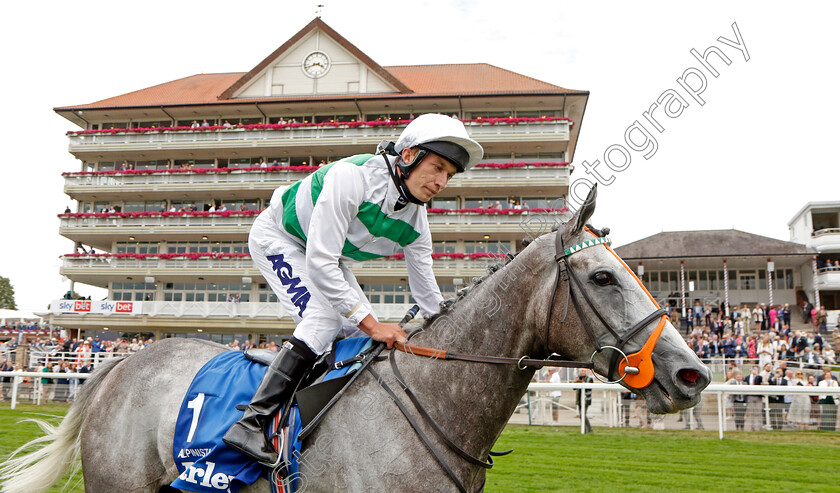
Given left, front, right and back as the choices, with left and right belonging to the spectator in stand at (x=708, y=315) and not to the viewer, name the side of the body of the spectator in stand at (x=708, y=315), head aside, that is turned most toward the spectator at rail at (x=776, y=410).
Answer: front

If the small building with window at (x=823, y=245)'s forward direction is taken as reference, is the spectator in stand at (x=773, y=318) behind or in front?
in front

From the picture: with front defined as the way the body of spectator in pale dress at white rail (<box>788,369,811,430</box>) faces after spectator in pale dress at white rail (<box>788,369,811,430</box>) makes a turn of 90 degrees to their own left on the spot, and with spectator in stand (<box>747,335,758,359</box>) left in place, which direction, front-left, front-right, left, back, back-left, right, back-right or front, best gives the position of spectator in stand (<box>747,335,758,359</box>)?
left

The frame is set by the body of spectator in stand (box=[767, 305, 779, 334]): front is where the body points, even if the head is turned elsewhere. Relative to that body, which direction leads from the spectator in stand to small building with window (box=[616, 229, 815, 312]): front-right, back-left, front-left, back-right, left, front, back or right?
back

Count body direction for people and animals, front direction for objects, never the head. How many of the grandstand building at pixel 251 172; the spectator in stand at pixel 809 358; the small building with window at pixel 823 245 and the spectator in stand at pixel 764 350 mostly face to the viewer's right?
0

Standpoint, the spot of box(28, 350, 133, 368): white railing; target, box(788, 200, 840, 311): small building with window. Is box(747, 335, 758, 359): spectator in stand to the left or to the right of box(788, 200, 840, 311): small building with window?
right

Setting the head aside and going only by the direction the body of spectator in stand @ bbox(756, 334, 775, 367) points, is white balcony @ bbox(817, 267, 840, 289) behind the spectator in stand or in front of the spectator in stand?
behind

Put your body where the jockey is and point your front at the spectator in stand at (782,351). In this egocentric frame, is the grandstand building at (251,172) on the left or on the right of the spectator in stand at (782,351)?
left

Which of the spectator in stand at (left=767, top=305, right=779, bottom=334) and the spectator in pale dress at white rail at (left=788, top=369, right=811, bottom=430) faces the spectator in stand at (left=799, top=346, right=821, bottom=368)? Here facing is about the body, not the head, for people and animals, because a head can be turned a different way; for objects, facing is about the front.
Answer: the spectator in stand at (left=767, top=305, right=779, bottom=334)

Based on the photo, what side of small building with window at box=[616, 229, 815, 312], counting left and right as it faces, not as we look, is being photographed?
front

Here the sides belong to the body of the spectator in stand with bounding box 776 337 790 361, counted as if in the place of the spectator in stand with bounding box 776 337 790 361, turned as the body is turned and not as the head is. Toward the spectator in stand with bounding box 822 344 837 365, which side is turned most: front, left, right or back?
left

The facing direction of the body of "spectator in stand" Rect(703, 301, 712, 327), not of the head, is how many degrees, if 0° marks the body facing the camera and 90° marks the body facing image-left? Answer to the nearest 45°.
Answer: approximately 0°

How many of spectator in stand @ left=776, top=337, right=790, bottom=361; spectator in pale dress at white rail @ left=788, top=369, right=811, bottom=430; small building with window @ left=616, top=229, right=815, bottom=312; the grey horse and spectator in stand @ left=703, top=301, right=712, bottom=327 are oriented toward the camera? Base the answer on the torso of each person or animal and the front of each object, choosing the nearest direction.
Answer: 4

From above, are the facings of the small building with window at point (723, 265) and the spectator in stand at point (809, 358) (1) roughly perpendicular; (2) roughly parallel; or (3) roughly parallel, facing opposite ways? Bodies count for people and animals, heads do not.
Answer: roughly parallel

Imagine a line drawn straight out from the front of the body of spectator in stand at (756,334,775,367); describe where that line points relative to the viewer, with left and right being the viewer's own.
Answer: facing the viewer
